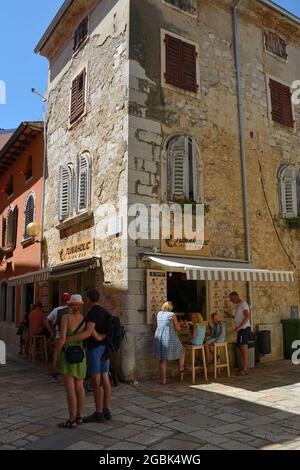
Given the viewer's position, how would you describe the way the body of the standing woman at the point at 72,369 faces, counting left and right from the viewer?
facing away from the viewer and to the left of the viewer

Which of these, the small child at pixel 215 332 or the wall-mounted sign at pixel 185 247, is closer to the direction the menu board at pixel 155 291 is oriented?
the small child

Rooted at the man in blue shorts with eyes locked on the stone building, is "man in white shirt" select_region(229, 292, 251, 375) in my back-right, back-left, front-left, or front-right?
front-right

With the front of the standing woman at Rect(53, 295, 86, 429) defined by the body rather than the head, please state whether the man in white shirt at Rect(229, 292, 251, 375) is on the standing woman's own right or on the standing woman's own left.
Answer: on the standing woman's own right

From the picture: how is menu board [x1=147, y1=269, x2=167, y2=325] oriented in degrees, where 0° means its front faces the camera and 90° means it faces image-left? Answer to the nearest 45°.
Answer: approximately 315°

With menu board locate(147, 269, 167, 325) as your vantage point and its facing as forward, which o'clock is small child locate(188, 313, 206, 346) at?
The small child is roughly at 11 o'clock from the menu board.

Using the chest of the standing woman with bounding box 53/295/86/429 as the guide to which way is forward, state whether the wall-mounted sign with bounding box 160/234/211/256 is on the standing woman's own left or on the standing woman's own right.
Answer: on the standing woman's own right

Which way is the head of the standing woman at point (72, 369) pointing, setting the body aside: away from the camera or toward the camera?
away from the camera

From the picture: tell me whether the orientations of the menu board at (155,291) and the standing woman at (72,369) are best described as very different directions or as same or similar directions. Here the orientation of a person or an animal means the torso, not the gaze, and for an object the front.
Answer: very different directions

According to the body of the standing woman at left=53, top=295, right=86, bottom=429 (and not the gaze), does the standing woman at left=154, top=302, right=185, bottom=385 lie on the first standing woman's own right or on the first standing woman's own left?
on the first standing woman's own right
